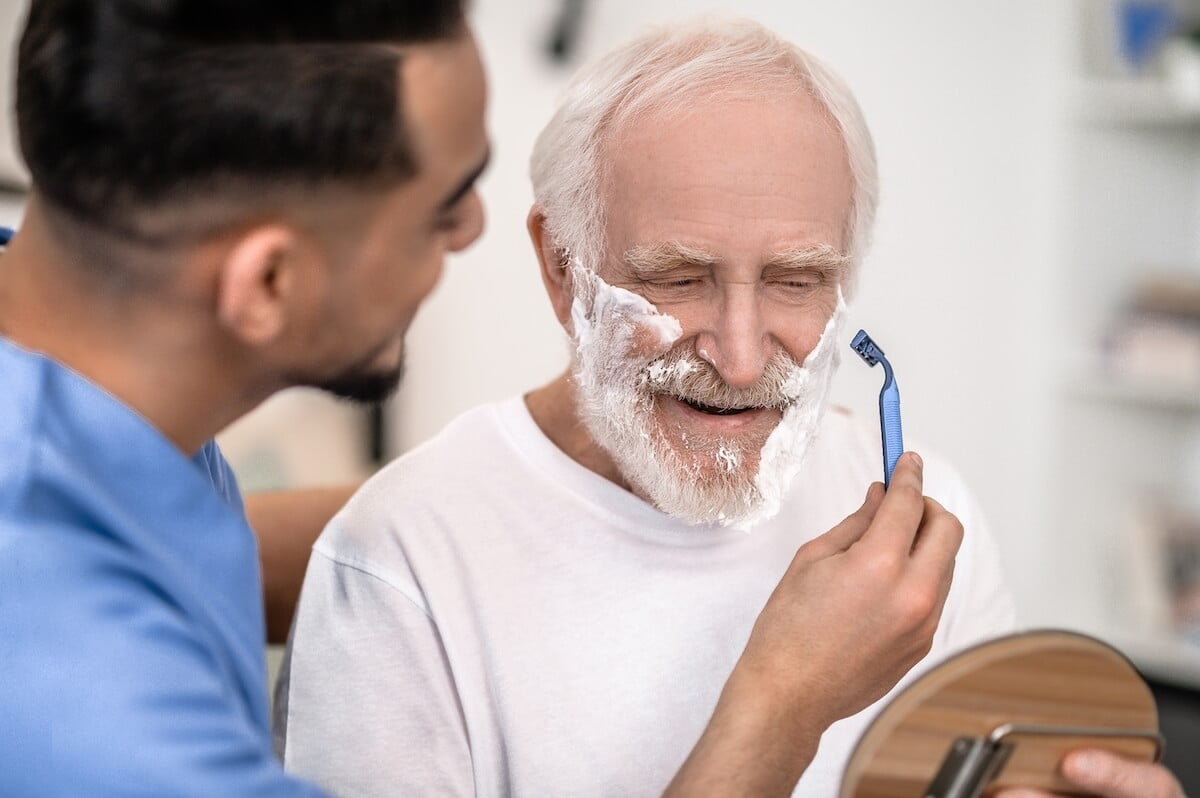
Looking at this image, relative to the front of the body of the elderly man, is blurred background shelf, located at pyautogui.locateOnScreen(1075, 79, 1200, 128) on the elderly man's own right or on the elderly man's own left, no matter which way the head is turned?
on the elderly man's own left

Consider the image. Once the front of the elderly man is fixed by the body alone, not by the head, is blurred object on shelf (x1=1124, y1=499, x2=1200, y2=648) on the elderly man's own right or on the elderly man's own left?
on the elderly man's own left

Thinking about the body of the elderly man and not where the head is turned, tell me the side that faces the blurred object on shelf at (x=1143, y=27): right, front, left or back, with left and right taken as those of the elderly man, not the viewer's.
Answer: left

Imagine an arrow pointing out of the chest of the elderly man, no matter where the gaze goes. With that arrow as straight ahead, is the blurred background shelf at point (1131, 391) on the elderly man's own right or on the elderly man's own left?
on the elderly man's own left

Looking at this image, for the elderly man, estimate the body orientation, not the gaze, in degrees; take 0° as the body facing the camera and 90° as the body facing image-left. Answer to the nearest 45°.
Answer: approximately 315°

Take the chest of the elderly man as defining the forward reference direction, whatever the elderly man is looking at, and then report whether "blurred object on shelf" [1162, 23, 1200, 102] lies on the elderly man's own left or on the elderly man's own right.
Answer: on the elderly man's own left
